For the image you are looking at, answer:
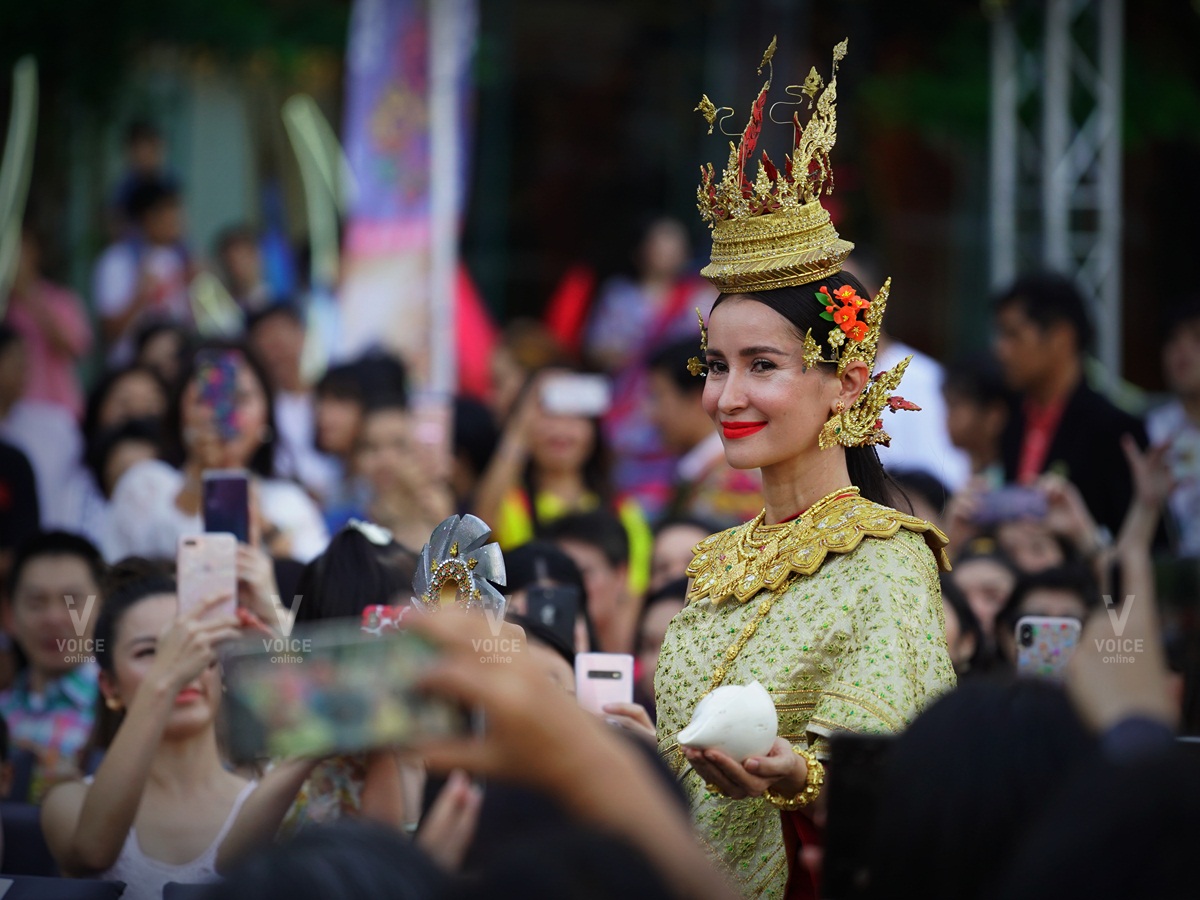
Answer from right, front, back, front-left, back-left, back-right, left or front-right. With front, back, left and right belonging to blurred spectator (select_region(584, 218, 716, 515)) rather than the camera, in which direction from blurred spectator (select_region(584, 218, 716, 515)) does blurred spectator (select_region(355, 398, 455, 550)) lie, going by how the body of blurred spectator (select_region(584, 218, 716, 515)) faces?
front

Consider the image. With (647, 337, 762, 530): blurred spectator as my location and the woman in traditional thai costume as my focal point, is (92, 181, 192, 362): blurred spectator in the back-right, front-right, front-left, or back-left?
back-right

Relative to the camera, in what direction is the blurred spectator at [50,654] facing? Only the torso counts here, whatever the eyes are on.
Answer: toward the camera

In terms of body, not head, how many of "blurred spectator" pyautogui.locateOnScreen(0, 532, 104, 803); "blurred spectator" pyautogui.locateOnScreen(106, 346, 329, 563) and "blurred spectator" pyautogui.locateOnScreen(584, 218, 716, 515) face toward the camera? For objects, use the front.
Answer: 3

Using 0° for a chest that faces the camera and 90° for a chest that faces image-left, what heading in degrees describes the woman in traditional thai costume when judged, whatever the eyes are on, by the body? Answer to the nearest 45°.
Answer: approximately 45°

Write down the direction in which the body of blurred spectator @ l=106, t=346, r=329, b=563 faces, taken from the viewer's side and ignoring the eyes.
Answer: toward the camera

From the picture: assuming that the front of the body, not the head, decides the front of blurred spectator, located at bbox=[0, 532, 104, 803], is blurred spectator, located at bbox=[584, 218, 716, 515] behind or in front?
behind

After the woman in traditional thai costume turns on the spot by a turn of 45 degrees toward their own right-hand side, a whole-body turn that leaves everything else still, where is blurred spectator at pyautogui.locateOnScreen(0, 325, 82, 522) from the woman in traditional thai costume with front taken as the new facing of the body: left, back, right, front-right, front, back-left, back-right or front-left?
front-right

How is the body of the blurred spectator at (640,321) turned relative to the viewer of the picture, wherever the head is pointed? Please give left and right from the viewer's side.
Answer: facing the viewer

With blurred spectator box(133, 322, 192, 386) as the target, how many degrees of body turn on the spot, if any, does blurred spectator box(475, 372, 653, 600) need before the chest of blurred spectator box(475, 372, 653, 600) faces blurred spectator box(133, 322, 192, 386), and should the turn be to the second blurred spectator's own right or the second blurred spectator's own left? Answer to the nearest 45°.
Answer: approximately 135° to the second blurred spectator's own right

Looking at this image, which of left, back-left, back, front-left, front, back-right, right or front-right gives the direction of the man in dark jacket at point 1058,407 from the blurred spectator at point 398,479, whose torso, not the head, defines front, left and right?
left

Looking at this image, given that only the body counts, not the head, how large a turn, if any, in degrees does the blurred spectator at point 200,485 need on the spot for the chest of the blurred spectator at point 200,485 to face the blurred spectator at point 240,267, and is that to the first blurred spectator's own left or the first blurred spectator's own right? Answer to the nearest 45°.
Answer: approximately 180°

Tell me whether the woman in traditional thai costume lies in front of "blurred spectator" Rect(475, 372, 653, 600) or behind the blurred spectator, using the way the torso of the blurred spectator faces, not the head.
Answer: in front
